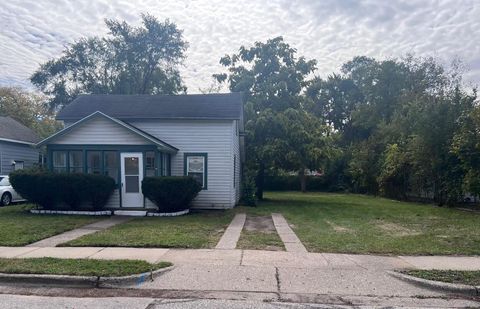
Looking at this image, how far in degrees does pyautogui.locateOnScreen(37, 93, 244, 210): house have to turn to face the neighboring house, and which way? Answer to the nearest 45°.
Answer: approximately 135° to its right

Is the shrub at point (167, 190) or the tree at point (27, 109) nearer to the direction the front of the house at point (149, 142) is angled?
the shrub

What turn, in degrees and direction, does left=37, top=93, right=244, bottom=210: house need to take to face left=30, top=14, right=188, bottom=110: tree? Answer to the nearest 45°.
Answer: approximately 180°

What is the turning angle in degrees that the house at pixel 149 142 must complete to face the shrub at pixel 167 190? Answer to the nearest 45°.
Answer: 0° — it already faces it

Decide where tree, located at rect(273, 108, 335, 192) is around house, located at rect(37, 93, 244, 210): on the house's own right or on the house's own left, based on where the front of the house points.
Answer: on the house's own left

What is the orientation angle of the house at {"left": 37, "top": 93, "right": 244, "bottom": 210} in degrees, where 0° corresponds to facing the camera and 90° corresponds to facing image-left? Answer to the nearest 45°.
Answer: approximately 0°

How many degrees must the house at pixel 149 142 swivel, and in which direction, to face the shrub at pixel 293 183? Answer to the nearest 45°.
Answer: approximately 135° to its left
